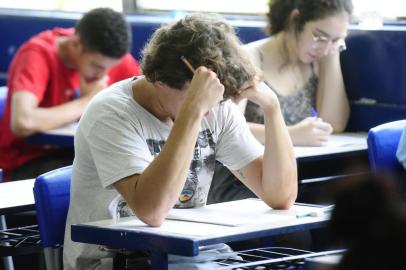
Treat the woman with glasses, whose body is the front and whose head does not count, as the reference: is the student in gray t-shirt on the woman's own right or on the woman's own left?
on the woman's own right

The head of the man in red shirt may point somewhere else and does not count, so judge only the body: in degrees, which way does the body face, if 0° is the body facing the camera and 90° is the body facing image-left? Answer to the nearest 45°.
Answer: approximately 315°

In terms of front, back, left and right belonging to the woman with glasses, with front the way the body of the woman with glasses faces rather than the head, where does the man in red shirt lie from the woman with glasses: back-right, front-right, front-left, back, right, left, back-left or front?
back-right

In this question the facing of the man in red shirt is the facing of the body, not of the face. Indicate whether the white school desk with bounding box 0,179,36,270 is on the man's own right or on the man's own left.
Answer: on the man's own right

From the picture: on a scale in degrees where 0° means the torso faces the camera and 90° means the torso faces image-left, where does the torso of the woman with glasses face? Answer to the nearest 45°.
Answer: approximately 315°

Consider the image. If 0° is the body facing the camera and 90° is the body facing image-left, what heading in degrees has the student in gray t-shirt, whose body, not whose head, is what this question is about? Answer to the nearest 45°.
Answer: approximately 315°

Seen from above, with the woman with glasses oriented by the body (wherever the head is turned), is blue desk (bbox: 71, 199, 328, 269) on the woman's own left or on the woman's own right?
on the woman's own right
